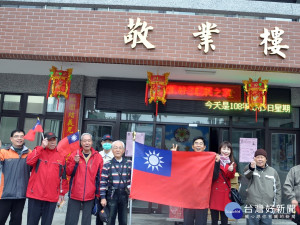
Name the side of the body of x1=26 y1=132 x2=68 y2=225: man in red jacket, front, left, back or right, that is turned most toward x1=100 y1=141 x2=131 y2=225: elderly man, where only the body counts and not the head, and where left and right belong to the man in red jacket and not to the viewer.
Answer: left

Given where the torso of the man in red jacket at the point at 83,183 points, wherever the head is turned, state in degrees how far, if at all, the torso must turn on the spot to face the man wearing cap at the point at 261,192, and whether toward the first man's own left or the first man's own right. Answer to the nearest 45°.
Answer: approximately 90° to the first man's own left

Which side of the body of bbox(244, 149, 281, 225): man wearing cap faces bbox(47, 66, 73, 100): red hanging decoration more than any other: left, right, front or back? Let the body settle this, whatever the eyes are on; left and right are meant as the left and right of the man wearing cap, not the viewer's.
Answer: right

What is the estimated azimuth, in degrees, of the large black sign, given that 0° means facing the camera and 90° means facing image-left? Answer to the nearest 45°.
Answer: approximately 0°

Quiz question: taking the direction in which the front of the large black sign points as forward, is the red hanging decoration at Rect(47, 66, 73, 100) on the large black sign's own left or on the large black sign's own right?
on the large black sign's own right

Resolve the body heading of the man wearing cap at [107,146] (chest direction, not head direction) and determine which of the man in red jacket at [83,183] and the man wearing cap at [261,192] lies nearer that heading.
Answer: the man in red jacket

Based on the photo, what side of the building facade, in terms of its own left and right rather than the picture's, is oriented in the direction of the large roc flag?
front

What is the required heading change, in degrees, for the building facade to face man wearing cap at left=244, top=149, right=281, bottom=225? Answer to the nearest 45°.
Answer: approximately 45° to its left
